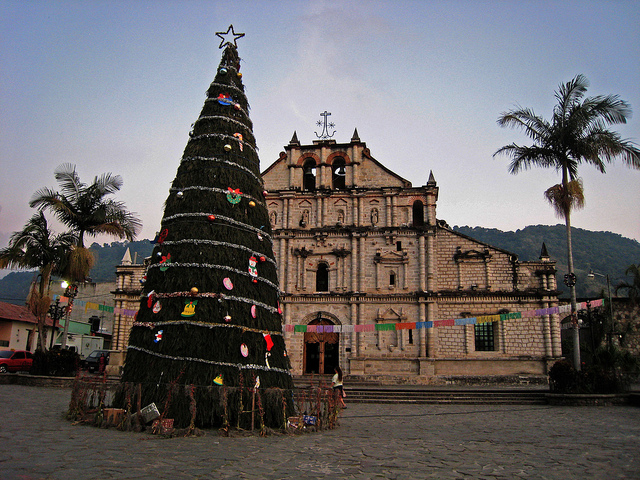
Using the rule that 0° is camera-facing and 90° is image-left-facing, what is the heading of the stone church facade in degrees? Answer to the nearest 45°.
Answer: approximately 0°

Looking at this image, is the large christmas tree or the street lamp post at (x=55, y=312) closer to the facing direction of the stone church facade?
the large christmas tree

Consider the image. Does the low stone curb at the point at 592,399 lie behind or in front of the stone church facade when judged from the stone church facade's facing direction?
in front

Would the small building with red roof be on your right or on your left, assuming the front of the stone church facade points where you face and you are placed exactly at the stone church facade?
on your right

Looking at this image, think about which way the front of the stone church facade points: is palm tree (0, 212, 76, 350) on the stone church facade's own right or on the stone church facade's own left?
on the stone church facade's own right

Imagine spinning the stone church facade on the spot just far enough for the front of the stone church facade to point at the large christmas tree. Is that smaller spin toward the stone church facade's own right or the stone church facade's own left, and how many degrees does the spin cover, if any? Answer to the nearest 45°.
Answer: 0° — it already faces it

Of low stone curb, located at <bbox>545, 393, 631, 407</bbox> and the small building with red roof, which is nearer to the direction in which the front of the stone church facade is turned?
the low stone curb

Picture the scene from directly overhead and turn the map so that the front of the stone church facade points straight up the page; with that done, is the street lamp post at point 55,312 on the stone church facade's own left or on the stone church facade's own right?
on the stone church facade's own right

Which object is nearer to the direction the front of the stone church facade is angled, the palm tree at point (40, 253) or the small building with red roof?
the palm tree

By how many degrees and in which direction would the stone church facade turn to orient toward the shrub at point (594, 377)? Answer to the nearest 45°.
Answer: approximately 45° to its left
